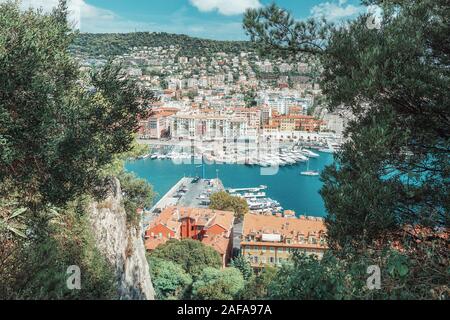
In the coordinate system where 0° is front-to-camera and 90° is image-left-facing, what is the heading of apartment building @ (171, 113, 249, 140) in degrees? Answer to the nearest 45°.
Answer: approximately 0°

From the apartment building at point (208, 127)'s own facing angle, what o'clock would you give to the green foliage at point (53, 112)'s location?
The green foliage is roughly at 12 o'clock from the apartment building.

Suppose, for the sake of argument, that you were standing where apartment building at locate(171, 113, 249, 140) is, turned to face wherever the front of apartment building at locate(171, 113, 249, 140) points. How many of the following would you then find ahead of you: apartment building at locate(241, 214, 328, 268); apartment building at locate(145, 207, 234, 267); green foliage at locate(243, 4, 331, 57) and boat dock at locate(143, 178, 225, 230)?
4

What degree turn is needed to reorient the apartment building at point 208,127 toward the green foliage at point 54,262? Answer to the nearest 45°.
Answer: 0° — it already faces it

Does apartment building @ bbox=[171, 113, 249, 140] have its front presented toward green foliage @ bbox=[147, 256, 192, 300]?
yes
